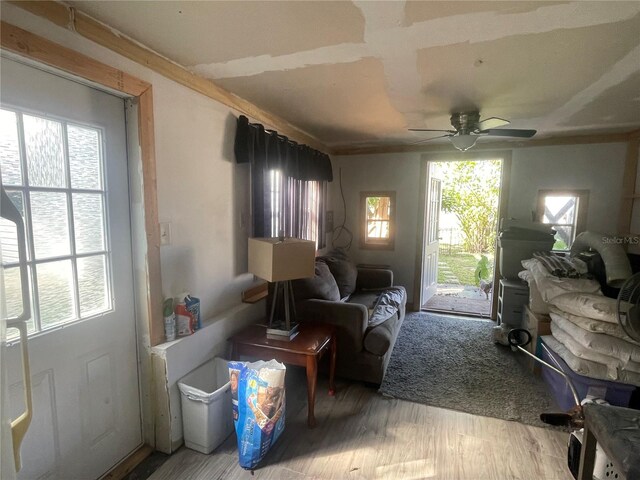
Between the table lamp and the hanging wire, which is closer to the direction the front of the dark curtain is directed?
the table lamp

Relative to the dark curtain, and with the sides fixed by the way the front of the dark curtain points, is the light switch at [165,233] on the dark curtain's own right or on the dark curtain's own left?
on the dark curtain's own right

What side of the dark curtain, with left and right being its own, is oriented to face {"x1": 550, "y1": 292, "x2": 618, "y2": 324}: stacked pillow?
front

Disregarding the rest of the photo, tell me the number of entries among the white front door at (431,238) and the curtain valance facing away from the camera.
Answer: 0

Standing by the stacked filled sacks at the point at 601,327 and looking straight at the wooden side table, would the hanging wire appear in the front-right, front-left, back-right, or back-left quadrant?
front-right

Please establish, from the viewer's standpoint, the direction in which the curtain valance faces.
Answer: facing the viewer and to the right of the viewer
